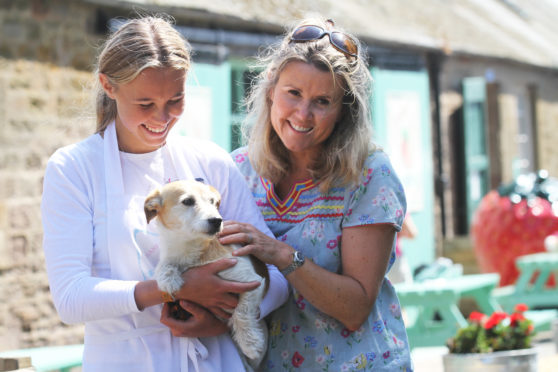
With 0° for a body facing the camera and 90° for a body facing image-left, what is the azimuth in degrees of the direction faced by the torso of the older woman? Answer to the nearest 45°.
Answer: approximately 45°

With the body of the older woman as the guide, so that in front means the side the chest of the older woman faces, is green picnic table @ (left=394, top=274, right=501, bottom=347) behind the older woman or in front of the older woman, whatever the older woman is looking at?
behind

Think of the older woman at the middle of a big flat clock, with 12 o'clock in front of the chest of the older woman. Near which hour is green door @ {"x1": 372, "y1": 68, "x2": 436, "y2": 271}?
The green door is roughly at 5 o'clock from the older woman.

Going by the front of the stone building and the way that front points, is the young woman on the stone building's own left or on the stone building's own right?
on the stone building's own right

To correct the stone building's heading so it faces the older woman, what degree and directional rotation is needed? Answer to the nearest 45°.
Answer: approximately 45° to its right

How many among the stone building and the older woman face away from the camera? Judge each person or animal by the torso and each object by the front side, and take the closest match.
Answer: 0

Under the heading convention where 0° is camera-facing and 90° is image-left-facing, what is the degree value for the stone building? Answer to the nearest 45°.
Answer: approximately 315°
